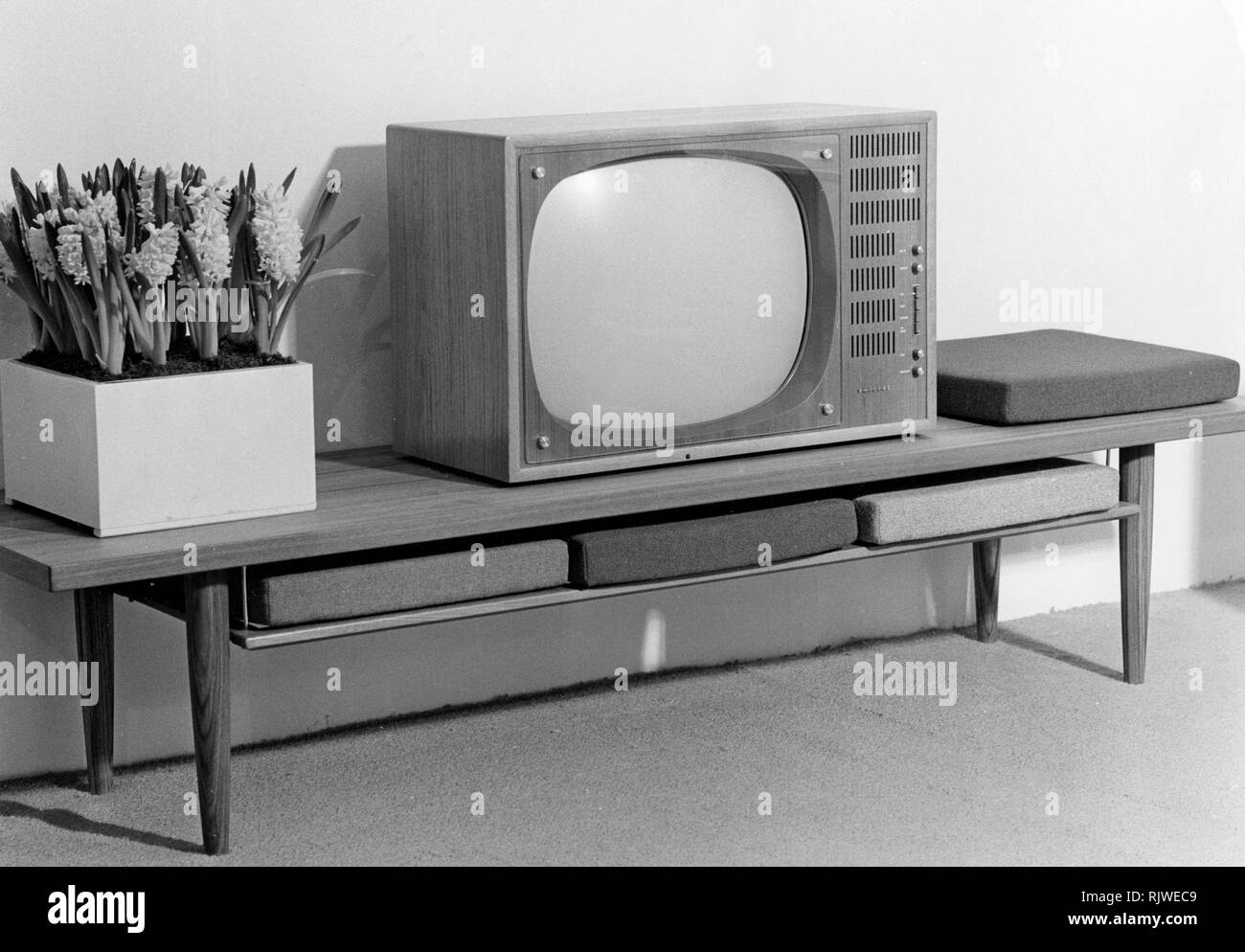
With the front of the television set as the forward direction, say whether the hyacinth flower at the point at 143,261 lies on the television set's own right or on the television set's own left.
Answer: on the television set's own right

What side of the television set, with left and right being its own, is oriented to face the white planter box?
right

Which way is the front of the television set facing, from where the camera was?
facing the viewer and to the right of the viewer

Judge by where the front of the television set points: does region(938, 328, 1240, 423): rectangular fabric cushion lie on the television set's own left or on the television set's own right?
on the television set's own left
